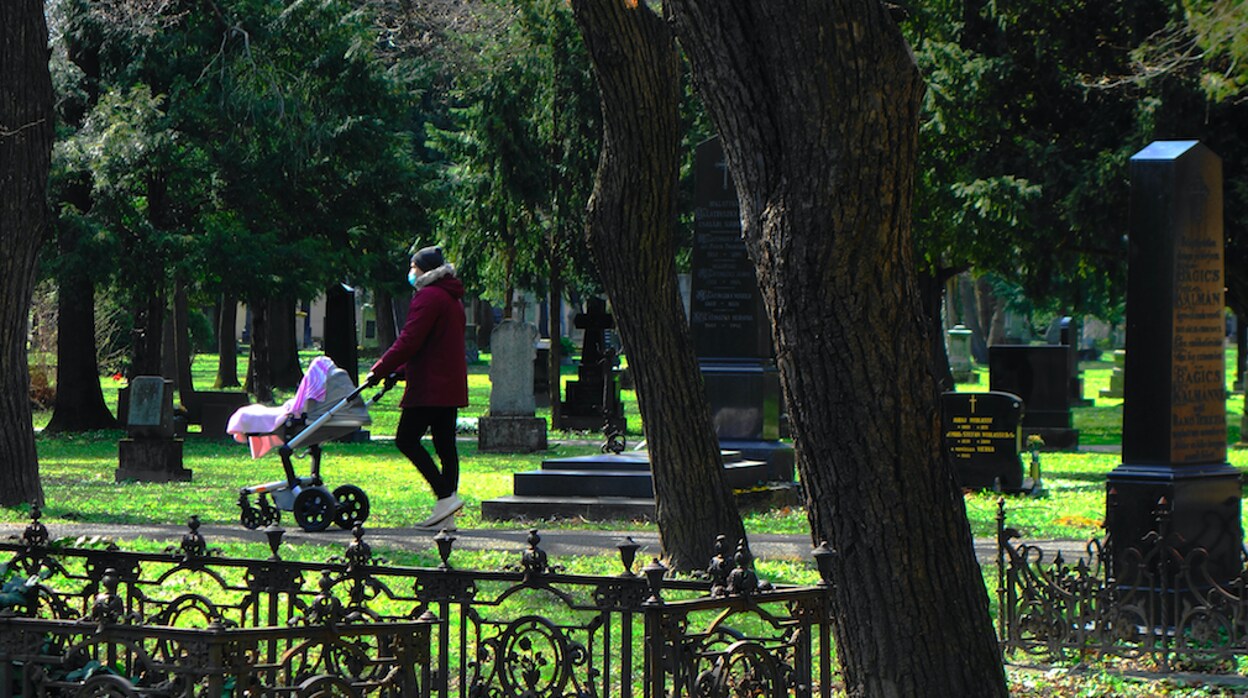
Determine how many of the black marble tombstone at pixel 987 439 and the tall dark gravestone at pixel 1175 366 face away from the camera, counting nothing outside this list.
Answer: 0

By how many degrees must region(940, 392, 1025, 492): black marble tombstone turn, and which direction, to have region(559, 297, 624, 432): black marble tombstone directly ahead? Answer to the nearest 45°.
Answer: approximately 135° to its right

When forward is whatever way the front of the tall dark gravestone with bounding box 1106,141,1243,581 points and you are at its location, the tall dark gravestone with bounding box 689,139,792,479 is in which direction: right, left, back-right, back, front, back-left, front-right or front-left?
back

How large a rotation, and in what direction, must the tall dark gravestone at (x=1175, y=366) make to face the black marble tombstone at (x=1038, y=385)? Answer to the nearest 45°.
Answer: approximately 135° to its left

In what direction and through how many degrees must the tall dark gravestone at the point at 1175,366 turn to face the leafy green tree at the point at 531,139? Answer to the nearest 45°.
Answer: approximately 180°

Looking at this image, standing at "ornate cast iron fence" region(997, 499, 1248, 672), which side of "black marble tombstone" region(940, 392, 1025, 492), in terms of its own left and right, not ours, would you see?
front

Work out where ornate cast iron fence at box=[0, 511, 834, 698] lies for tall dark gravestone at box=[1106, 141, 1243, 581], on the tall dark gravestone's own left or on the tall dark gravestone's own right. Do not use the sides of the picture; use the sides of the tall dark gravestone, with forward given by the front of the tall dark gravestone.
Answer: on the tall dark gravestone's own right

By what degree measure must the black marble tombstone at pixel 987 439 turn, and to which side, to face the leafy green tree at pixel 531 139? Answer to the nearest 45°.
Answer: approximately 135° to its right

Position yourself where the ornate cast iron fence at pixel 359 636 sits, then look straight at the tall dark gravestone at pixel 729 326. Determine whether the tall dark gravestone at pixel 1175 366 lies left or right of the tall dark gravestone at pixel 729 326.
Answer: right

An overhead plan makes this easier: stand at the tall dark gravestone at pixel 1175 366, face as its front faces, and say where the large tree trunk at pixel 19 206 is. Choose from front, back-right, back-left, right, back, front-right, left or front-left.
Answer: back-right

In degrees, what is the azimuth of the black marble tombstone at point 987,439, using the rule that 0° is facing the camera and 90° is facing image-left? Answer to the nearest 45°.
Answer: approximately 0°

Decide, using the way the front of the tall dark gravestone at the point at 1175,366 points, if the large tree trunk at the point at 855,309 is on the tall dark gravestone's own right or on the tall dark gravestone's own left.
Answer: on the tall dark gravestone's own right
